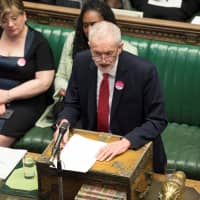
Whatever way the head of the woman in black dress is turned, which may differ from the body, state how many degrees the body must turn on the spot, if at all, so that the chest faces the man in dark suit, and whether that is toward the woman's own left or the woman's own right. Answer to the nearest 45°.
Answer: approximately 90° to the woman's own left

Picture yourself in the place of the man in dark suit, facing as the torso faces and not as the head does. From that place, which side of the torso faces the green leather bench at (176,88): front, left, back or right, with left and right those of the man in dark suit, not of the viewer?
back

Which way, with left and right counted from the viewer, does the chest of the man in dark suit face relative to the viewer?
facing the viewer and to the left of the viewer

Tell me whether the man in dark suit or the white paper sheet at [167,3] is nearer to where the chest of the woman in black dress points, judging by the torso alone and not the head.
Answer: the man in dark suit

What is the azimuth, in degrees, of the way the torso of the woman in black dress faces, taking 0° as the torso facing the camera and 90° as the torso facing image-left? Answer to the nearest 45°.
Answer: approximately 45°

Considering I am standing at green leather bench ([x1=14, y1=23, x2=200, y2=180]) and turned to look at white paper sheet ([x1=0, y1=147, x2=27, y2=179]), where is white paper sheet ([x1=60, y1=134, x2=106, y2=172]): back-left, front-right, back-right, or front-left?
front-left

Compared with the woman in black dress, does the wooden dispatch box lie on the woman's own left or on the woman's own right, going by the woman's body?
on the woman's own left

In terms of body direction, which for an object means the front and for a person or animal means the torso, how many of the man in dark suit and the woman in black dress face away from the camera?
0

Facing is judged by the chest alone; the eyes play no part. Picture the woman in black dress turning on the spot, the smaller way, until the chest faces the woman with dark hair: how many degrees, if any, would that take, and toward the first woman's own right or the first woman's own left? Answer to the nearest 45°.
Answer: approximately 135° to the first woman's own left
